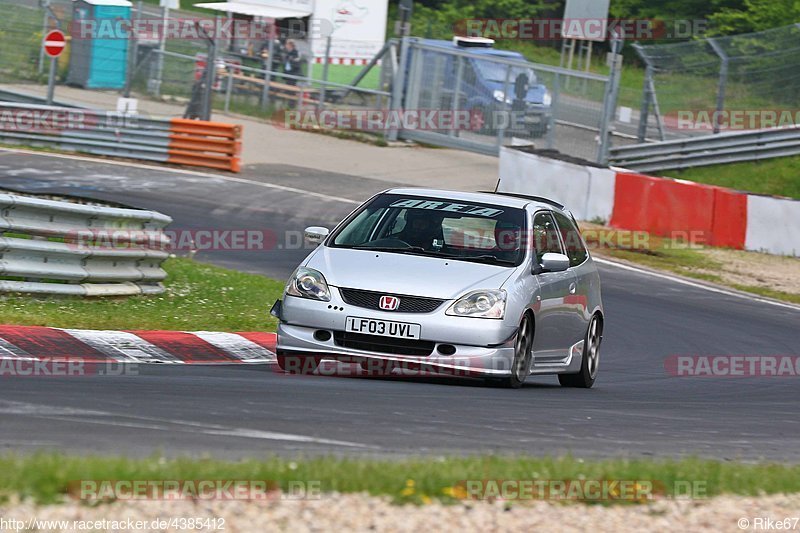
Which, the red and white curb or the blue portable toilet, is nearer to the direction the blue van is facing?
the red and white curb

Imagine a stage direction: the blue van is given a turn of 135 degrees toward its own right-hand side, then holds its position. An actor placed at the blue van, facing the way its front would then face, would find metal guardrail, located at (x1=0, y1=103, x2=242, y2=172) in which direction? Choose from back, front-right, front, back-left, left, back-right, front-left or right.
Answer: front-left

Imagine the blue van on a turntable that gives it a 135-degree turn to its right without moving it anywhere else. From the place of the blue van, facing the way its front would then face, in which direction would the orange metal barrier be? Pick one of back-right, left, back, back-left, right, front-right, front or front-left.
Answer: front-left

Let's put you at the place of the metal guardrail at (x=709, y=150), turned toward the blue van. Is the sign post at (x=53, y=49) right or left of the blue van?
left

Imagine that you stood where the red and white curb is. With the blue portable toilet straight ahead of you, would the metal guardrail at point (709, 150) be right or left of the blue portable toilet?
right

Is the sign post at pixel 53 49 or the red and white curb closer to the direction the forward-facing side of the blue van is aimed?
the red and white curb

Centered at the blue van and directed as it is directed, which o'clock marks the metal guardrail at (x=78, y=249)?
The metal guardrail is roughly at 2 o'clock from the blue van.

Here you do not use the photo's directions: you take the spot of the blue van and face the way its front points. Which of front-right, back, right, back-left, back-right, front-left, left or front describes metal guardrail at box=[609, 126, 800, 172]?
front

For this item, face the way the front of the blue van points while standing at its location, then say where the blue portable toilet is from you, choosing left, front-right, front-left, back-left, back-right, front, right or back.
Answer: back-right

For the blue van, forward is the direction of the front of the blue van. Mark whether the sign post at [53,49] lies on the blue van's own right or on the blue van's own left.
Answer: on the blue van's own right
